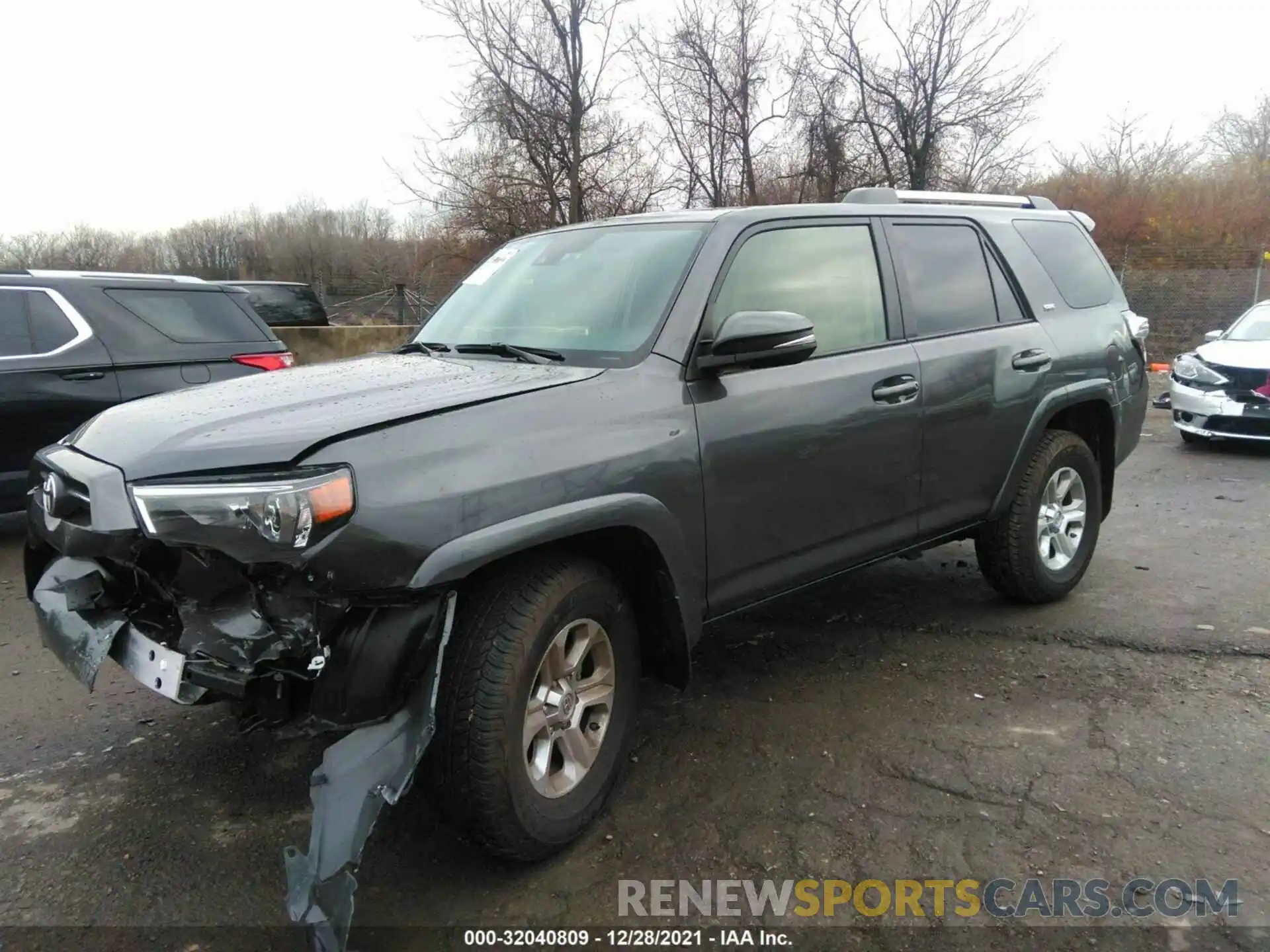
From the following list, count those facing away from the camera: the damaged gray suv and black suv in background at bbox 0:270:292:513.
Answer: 0

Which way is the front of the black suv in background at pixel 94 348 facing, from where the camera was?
facing to the left of the viewer

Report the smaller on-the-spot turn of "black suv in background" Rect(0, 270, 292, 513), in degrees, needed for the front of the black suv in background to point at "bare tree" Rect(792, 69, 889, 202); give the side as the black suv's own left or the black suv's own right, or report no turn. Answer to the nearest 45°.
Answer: approximately 135° to the black suv's own right

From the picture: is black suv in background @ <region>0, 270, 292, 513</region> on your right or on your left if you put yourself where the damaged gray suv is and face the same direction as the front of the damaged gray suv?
on your right

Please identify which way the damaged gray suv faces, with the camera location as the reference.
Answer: facing the viewer and to the left of the viewer

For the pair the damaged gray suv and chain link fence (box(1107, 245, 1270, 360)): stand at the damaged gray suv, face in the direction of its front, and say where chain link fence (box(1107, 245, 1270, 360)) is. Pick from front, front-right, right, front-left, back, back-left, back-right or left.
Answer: back

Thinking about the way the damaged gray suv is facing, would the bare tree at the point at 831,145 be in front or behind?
behind

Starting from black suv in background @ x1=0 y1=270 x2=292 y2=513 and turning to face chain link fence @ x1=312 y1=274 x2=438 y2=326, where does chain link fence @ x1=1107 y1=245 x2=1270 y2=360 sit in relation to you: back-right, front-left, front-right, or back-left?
front-right

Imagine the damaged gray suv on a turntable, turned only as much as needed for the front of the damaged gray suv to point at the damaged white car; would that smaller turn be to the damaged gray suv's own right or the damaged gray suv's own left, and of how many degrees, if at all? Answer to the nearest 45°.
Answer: approximately 180°

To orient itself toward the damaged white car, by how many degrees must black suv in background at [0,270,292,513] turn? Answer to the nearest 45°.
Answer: approximately 180°
